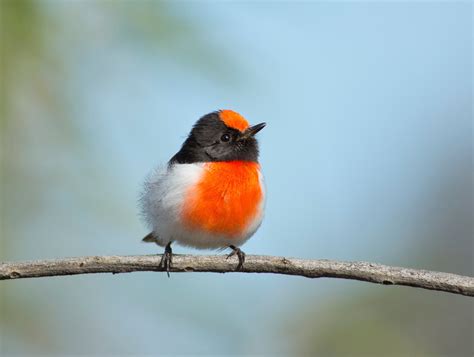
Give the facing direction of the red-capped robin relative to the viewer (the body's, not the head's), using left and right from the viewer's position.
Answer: facing the viewer and to the right of the viewer
